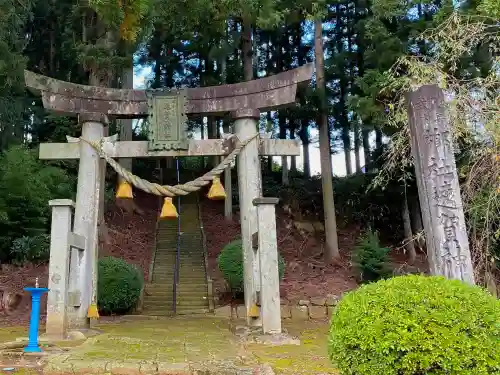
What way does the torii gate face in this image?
toward the camera

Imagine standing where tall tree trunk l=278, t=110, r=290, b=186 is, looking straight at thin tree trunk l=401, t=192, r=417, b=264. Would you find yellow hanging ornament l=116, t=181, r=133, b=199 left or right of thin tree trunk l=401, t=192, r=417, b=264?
right

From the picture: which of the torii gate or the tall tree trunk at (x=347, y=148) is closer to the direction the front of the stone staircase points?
the torii gate

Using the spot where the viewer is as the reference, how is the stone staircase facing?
facing the viewer

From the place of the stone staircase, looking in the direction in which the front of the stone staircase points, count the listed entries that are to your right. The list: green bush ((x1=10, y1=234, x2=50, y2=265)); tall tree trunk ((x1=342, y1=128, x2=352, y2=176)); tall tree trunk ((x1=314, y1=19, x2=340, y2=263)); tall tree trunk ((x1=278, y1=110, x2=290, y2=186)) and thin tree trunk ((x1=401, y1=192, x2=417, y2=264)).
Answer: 1

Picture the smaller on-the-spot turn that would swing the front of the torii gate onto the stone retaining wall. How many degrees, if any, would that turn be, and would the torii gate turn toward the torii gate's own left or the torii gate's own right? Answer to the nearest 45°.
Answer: approximately 135° to the torii gate's own left

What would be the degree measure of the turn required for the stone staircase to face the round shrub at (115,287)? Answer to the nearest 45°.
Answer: approximately 45° to its right

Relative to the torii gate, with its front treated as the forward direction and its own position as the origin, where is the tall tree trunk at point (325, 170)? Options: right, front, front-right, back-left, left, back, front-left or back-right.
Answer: back-left

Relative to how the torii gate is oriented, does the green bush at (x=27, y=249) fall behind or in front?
behind

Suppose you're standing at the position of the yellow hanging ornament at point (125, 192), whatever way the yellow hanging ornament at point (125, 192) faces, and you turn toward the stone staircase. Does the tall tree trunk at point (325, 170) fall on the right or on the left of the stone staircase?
right

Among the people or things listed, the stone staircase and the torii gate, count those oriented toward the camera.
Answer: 2

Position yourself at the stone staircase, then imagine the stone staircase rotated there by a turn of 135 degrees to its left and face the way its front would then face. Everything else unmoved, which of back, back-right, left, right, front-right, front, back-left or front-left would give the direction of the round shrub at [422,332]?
back-right

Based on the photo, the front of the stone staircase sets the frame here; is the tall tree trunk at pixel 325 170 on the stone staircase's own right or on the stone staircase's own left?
on the stone staircase's own left

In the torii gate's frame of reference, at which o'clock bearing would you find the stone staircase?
The stone staircase is roughly at 6 o'clock from the torii gate.

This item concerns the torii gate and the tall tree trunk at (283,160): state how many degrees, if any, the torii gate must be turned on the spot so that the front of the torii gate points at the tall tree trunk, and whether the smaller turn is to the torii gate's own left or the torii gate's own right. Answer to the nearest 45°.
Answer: approximately 135° to the torii gate's own left

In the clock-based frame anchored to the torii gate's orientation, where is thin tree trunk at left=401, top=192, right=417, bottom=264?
The thin tree trunk is roughly at 8 o'clock from the torii gate.

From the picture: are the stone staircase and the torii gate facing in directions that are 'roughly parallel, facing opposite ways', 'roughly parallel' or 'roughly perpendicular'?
roughly parallel
